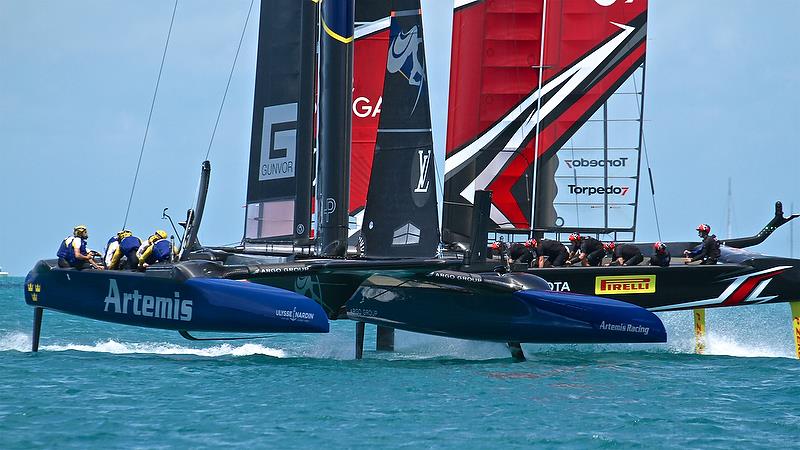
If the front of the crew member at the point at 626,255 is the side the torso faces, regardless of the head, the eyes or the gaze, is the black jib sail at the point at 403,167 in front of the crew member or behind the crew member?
in front

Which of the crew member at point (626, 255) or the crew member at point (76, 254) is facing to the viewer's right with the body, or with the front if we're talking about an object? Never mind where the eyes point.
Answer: the crew member at point (76, 254)

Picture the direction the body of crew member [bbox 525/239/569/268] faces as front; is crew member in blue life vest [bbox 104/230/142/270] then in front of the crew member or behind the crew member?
in front

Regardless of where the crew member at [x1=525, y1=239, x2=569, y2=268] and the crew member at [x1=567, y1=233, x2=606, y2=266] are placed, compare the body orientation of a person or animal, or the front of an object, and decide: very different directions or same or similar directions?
same or similar directions

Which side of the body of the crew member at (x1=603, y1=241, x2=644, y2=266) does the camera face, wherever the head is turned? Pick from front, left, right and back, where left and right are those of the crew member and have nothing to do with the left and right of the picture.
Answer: left

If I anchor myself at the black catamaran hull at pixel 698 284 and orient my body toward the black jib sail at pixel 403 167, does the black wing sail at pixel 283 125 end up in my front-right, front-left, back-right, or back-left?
front-right

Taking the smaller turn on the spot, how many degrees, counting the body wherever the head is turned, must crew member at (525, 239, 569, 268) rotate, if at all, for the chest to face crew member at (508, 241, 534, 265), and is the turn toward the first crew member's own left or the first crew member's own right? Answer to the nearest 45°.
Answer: approximately 45° to the first crew member's own left

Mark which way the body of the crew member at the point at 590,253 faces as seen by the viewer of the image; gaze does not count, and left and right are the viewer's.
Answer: facing to the left of the viewer

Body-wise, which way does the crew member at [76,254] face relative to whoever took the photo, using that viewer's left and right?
facing to the right of the viewer

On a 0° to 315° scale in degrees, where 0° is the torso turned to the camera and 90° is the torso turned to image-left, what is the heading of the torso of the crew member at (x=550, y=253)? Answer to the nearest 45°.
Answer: approximately 90°

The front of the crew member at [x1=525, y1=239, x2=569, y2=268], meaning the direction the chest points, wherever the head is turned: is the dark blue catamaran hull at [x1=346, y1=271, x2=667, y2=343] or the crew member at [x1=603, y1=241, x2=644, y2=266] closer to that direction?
the dark blue catamaran hull

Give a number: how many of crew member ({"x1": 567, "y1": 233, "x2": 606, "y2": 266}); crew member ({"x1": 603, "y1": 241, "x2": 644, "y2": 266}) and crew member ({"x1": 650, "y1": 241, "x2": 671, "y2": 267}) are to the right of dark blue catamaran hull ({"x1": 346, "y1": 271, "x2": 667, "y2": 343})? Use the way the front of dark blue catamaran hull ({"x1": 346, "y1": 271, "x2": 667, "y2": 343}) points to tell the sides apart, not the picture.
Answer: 0
